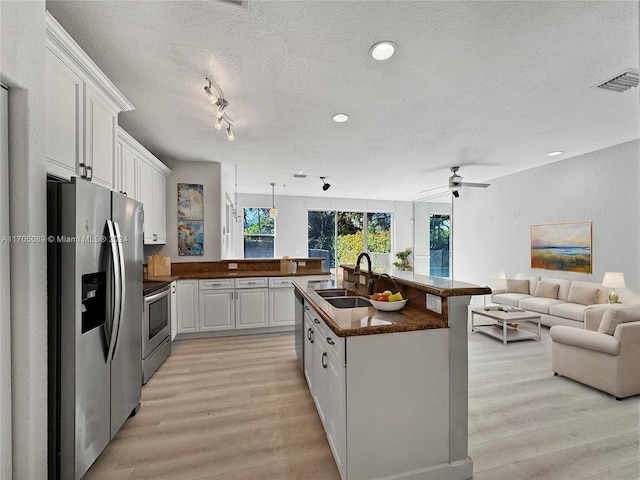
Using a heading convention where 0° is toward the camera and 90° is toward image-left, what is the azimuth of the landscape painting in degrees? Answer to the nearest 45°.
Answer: approximately 45°

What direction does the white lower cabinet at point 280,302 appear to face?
toward the camera

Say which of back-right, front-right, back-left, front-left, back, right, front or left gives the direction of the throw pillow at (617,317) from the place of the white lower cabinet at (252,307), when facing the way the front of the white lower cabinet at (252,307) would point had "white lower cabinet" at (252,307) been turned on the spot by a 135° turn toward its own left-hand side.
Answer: right

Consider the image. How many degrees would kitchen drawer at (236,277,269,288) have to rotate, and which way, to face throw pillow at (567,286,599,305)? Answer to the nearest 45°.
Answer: approximately 90° to its left

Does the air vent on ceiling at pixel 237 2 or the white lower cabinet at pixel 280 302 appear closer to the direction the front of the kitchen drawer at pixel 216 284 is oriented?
the air vent on ceiling

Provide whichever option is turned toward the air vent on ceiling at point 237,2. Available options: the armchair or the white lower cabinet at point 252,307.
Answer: the white lower cabinet

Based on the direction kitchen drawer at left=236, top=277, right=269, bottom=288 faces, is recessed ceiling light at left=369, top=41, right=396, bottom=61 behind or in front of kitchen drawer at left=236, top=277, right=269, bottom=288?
in front

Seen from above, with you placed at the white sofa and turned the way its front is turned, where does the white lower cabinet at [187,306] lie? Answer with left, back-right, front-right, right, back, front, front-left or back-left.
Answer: front

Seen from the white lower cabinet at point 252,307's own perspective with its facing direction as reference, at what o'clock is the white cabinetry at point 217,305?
The white cabinetry is roughly at 3 o'clock from the white lower cabinet.

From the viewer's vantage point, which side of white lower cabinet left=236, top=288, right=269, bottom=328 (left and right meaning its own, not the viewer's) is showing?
front

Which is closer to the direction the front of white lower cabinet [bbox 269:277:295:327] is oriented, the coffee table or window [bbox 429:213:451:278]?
the coffee table

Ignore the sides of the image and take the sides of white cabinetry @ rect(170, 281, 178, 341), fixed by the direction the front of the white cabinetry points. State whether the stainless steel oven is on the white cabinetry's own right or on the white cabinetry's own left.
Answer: on the white cabinetry's own right

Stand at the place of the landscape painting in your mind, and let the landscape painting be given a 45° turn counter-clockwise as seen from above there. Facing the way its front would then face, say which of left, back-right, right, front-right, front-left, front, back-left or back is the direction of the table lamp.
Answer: front-left

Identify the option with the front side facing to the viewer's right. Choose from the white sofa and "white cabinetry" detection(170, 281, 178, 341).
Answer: the white cabinetry

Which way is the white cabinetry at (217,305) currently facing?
toward the camera

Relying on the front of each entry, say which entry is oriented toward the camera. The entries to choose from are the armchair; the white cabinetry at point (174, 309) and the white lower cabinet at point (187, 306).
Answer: the white lower cabinet
